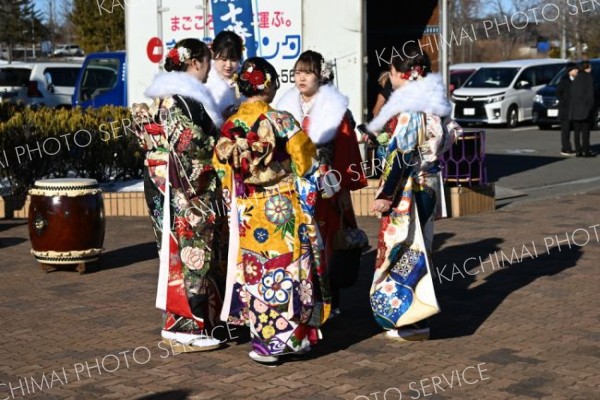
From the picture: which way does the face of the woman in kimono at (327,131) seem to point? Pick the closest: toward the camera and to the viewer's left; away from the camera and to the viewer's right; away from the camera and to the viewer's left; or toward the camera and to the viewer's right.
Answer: toward the camera and to the viewer's left

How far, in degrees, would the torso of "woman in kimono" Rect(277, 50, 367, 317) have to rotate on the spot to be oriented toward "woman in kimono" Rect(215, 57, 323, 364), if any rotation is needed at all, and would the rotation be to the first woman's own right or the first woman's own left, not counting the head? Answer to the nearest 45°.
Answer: approximately 45° to the first woman's own left

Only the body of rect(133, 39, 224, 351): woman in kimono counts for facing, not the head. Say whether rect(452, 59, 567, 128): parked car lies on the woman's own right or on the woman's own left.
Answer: on the woman's own left

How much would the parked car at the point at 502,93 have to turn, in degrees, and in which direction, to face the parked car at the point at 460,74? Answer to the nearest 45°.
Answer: approximately 135° to its right

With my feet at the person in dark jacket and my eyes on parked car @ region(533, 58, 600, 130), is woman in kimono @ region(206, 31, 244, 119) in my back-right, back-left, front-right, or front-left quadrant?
back-left

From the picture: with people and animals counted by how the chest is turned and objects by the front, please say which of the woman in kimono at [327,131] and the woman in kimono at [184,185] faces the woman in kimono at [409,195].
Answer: the woman in kimono at [184,185]

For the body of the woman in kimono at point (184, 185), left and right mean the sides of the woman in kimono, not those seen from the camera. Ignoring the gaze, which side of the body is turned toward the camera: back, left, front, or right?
right

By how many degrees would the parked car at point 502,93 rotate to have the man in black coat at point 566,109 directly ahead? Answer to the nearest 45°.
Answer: approximately 45° to its left

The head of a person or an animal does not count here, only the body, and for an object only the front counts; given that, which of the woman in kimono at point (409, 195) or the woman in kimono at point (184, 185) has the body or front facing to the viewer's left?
the woman in kimono at point (409, 195)

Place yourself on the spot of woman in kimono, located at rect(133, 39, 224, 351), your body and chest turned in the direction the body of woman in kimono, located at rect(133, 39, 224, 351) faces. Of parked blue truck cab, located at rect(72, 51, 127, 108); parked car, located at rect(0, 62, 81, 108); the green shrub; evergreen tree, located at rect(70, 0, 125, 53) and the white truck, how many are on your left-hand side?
5

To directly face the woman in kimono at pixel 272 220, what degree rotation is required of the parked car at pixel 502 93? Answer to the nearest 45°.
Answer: approximately 45° to its left

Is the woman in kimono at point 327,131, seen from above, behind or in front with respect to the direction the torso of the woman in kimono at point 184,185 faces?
in front

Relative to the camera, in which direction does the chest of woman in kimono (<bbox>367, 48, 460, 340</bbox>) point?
to the viewer's left

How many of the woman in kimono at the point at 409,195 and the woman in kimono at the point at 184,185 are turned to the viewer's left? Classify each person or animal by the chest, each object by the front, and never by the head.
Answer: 1

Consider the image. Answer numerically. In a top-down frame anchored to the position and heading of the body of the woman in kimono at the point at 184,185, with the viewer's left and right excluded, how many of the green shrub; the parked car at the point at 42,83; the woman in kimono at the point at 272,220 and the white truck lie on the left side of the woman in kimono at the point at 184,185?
3

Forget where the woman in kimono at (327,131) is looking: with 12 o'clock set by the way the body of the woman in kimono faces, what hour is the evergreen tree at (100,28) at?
The evergreen tree is roughly at 4 o'clock from the woman in kimono.
